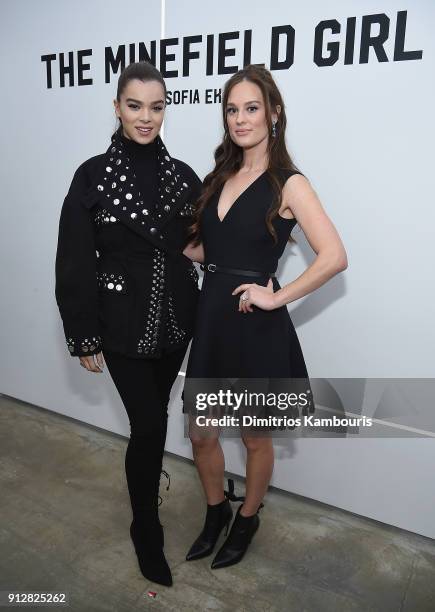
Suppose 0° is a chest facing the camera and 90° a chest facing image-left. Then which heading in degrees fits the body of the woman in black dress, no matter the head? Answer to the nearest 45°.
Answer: approximately 45°
